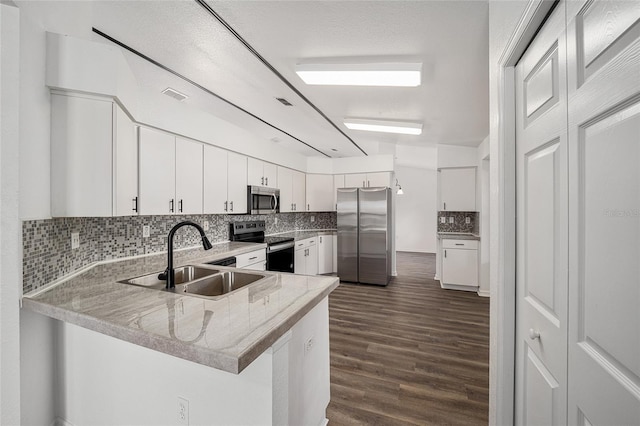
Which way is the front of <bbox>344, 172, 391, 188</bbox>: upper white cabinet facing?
toward the camera

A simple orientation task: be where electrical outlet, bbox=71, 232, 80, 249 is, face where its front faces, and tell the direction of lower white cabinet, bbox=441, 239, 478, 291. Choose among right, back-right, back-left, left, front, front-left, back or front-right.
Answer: front-left

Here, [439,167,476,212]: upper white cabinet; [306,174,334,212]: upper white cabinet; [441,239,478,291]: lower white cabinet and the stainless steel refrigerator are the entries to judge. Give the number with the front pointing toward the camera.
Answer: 4

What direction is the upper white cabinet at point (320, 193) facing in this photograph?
toward the camera

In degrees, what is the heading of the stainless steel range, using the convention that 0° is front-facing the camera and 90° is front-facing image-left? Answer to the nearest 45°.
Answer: approximately 315°

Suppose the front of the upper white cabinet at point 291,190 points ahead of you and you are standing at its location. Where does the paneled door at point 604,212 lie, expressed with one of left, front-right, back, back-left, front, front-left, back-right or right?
front-right

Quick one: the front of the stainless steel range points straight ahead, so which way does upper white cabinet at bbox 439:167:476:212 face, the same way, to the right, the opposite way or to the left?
to the right

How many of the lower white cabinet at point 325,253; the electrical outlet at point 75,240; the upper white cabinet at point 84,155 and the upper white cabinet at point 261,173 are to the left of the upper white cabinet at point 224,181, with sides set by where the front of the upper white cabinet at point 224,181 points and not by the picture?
2

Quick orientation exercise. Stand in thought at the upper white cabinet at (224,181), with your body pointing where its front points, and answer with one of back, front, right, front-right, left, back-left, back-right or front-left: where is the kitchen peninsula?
front-right

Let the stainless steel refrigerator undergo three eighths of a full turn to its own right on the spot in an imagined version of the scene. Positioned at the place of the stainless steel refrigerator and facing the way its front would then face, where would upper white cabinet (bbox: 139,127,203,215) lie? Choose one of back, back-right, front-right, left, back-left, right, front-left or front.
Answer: left

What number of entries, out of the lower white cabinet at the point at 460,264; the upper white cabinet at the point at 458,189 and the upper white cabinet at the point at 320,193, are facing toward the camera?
3

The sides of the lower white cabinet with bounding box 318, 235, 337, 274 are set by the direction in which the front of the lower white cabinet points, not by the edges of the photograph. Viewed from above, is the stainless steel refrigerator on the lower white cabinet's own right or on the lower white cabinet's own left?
on the lower white cabinet's own left

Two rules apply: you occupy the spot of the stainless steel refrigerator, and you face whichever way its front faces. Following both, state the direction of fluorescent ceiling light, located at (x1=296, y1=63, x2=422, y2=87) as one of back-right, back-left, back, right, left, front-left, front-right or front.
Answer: front

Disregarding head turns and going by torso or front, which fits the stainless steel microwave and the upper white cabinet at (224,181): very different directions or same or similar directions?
same or similar directions

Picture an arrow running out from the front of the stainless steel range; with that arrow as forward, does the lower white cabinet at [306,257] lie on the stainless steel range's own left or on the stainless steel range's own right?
on the stainless steel range's own left

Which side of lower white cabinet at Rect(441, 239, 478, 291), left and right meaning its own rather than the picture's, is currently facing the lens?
front

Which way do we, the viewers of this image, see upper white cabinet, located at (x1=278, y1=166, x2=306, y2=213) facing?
facing the viewer and to the right of the viewer

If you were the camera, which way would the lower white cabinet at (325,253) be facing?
facing the viewer

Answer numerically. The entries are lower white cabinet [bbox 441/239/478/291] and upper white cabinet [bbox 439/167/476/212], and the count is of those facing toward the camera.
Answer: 2
